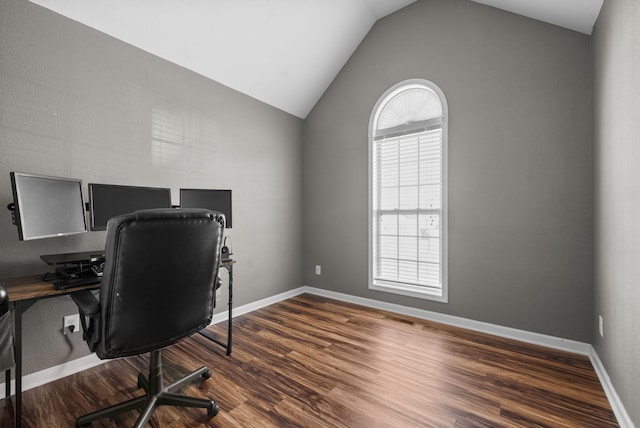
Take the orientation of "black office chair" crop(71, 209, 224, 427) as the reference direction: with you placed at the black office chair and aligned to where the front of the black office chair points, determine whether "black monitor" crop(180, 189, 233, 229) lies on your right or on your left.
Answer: on your right

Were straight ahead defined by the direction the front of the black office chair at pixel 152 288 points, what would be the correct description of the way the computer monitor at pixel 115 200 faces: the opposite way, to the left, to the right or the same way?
the opposite way

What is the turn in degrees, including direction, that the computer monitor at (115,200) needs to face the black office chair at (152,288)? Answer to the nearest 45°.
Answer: approximately 45° to its right

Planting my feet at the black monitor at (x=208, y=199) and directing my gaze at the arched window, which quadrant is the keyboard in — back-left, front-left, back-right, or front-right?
back-right

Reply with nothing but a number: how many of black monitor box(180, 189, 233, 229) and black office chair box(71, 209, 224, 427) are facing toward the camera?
1

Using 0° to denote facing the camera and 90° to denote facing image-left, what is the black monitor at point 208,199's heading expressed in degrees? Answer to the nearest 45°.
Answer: approximately 0°

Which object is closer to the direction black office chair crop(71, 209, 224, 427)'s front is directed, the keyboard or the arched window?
the keyboard

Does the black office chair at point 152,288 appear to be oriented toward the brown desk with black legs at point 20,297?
yes
